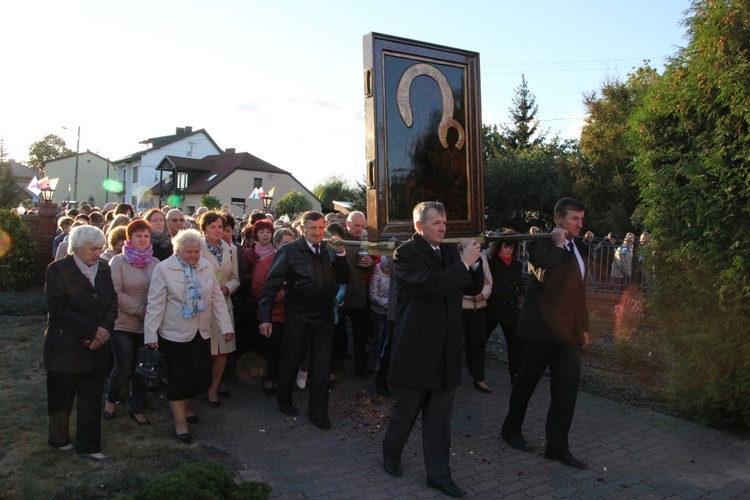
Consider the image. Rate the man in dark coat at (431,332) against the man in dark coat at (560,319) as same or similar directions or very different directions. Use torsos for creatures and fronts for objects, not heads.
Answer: same or similar directions

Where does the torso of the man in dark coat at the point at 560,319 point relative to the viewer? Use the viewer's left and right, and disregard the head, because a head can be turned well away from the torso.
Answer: facing the viewer and to the right of the viewer

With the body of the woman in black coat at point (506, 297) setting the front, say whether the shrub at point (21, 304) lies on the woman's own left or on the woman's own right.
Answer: on the woman's own right

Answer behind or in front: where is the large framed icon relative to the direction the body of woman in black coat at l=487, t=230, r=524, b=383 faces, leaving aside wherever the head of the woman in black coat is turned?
in front

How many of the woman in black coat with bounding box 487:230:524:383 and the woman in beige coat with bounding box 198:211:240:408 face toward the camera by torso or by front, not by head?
2

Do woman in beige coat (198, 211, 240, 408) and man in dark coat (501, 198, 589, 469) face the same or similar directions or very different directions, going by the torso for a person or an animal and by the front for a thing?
same or similar directions

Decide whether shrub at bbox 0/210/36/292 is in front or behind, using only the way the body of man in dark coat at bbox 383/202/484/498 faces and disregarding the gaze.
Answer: behind

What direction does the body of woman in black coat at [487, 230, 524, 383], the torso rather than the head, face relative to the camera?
toward the camera

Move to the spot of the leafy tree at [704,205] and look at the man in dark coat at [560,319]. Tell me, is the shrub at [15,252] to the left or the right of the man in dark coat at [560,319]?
right

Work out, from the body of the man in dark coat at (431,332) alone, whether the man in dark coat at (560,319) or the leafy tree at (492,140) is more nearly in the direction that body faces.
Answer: the man in dark coat

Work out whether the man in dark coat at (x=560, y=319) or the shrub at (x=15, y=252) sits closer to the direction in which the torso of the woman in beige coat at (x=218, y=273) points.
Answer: the man in dark coat

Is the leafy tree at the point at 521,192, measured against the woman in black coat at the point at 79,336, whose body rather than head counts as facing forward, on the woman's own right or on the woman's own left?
on the woman's own left
